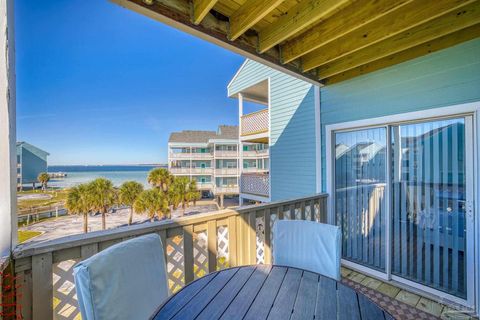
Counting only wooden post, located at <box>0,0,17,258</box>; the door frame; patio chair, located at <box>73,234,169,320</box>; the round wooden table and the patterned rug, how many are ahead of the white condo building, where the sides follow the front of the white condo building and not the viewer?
5

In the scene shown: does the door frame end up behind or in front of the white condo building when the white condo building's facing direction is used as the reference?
in front

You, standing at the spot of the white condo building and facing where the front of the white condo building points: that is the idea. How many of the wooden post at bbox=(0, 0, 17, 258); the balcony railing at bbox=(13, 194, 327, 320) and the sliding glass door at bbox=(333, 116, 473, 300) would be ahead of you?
3

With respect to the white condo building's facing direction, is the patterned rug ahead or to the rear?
ahead

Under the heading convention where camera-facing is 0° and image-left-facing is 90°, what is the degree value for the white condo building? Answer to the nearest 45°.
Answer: approximately 0°
